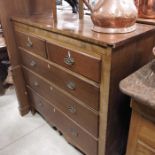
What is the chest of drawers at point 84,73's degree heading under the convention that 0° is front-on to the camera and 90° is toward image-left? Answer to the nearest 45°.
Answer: approximately 45°
